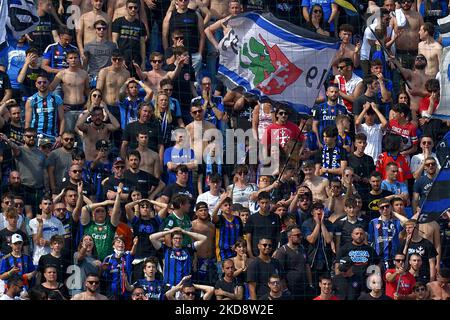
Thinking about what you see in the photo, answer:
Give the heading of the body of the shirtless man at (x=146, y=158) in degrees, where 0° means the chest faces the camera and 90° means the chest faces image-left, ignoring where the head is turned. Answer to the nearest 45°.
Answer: approximately 45°

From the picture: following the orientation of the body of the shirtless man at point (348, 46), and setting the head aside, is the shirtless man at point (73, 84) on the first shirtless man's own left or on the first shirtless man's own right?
on the first shirtless man's own right
